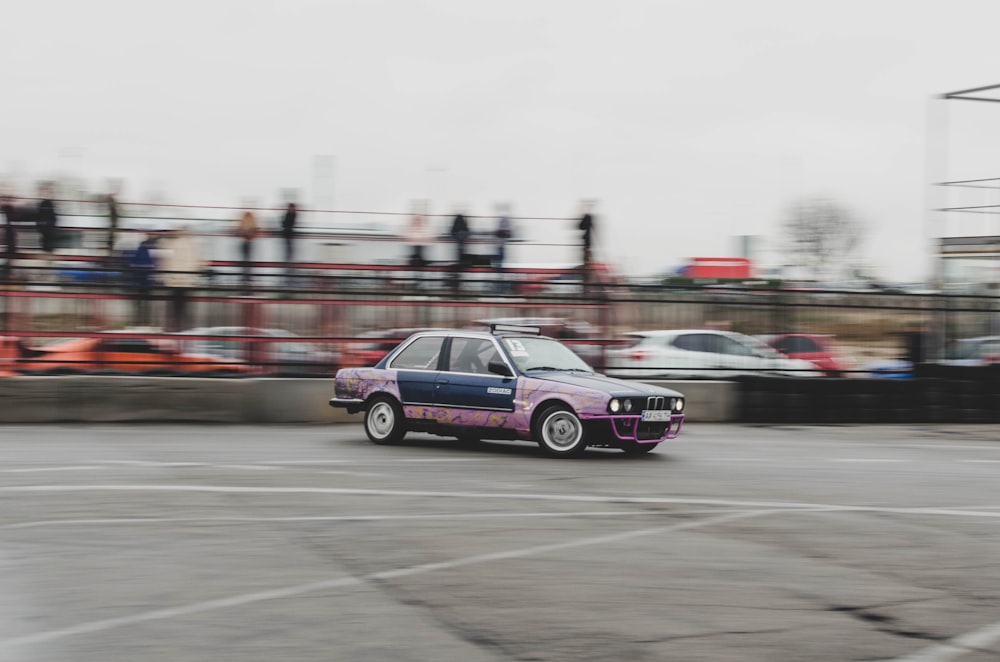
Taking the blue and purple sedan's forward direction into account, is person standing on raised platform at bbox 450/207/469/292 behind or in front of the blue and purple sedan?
behind

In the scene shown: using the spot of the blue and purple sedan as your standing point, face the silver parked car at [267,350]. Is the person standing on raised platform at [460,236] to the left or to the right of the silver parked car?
right

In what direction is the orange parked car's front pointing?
to the viewer's right

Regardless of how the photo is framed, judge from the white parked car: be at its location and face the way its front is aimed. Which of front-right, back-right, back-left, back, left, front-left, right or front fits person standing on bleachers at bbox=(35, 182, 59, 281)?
back

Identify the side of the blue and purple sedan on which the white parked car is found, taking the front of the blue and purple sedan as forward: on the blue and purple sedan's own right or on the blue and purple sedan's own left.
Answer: on the blue and purple sedan's own left

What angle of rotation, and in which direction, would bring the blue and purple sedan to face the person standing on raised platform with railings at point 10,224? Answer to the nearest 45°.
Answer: approximately 180°

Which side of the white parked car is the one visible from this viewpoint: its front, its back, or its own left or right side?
right

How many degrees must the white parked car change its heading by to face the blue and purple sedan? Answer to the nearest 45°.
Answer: approximately 90° to its right

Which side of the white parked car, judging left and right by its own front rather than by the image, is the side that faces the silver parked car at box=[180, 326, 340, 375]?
back

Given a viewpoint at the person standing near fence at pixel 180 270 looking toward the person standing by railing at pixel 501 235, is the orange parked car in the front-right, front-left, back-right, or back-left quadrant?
back-right

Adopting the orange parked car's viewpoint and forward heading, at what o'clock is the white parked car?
The white parked car is roughly at 12 o'clock from the orange parked car.

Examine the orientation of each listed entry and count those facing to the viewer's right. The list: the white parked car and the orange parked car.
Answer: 2
